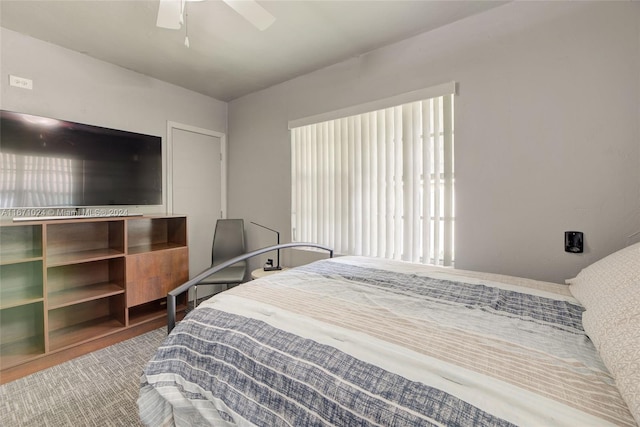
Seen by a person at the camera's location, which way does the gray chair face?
facing the viewer and to the left of the viewer

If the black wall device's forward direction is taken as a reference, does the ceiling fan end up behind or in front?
in front

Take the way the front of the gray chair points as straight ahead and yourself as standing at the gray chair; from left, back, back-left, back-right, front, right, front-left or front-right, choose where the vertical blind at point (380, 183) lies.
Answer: left

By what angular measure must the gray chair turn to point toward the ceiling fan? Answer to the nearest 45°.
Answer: approximately 45° to its left

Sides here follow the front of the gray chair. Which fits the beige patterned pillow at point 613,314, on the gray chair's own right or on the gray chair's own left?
on the gray chair's own left

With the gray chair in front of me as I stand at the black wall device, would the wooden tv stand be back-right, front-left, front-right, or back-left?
front-left

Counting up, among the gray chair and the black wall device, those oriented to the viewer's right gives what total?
0

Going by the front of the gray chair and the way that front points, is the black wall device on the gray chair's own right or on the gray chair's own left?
on the gray chair's own left
